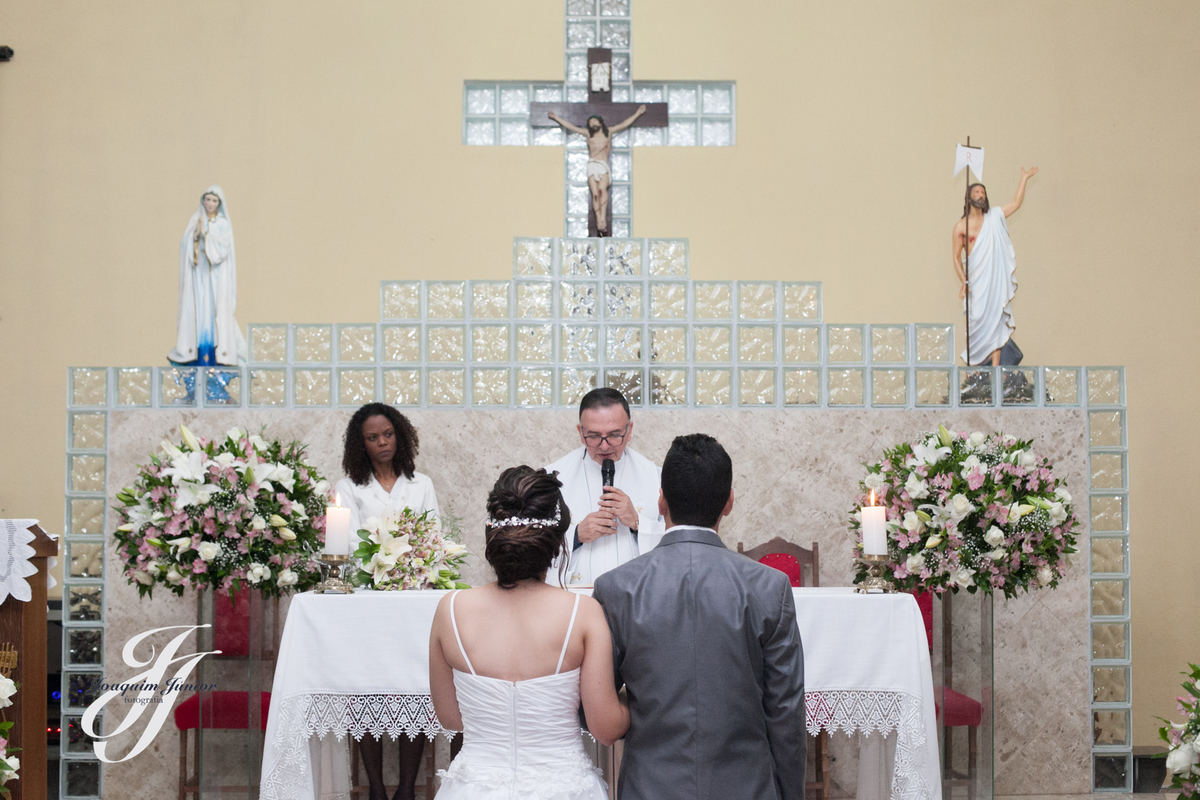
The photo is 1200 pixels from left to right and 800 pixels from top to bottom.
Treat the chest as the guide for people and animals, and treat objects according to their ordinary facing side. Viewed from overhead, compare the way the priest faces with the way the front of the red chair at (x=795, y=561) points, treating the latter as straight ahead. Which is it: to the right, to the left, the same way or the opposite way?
the same way

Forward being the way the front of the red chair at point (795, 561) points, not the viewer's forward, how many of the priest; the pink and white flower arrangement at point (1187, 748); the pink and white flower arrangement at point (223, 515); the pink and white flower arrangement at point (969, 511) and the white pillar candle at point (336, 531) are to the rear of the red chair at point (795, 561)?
0

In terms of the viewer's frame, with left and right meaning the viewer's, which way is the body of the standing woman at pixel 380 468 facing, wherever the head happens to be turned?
facing the viewer

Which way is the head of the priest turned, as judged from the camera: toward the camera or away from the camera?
toward the camera

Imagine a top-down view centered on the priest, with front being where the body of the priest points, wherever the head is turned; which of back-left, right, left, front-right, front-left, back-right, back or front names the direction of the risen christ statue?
back-left

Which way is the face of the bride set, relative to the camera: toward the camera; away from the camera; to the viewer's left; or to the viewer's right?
away from the camera

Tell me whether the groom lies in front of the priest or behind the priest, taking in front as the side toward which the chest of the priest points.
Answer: in front

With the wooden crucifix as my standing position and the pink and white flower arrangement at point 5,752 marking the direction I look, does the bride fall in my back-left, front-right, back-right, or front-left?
front-left

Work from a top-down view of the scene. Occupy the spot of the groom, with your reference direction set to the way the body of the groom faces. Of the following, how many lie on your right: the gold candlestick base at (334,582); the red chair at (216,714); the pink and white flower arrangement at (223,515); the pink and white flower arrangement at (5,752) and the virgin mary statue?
0

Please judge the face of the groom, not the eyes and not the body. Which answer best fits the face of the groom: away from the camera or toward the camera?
away from the camera

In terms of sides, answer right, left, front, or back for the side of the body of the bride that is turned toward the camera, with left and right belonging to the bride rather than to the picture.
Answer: back

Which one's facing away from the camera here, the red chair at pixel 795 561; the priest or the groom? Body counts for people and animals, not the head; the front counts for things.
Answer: the groom

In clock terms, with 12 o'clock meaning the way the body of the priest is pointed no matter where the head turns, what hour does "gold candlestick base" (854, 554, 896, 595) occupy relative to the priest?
The gold candlestick base is roughly at 10 o'clock from the priest.

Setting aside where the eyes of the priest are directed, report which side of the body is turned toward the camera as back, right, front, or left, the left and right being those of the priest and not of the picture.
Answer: front

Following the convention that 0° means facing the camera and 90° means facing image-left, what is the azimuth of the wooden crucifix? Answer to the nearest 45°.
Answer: approximately 0°

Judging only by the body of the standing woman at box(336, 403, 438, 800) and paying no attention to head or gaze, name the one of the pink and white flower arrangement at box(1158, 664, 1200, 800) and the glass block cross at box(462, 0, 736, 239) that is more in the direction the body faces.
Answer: the pink and white flower arrangement

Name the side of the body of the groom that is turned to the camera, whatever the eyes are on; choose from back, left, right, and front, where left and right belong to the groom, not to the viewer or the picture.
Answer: back

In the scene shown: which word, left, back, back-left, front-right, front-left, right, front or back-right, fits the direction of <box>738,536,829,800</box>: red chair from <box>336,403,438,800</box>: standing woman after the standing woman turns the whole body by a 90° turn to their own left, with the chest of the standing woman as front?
front

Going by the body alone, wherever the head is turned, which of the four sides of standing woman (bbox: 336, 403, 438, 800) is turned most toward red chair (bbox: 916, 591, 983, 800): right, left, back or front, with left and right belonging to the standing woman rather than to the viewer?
left

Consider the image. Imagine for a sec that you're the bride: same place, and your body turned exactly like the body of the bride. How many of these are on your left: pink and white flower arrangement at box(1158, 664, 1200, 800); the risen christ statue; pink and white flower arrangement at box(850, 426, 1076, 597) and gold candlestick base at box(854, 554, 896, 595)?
0
